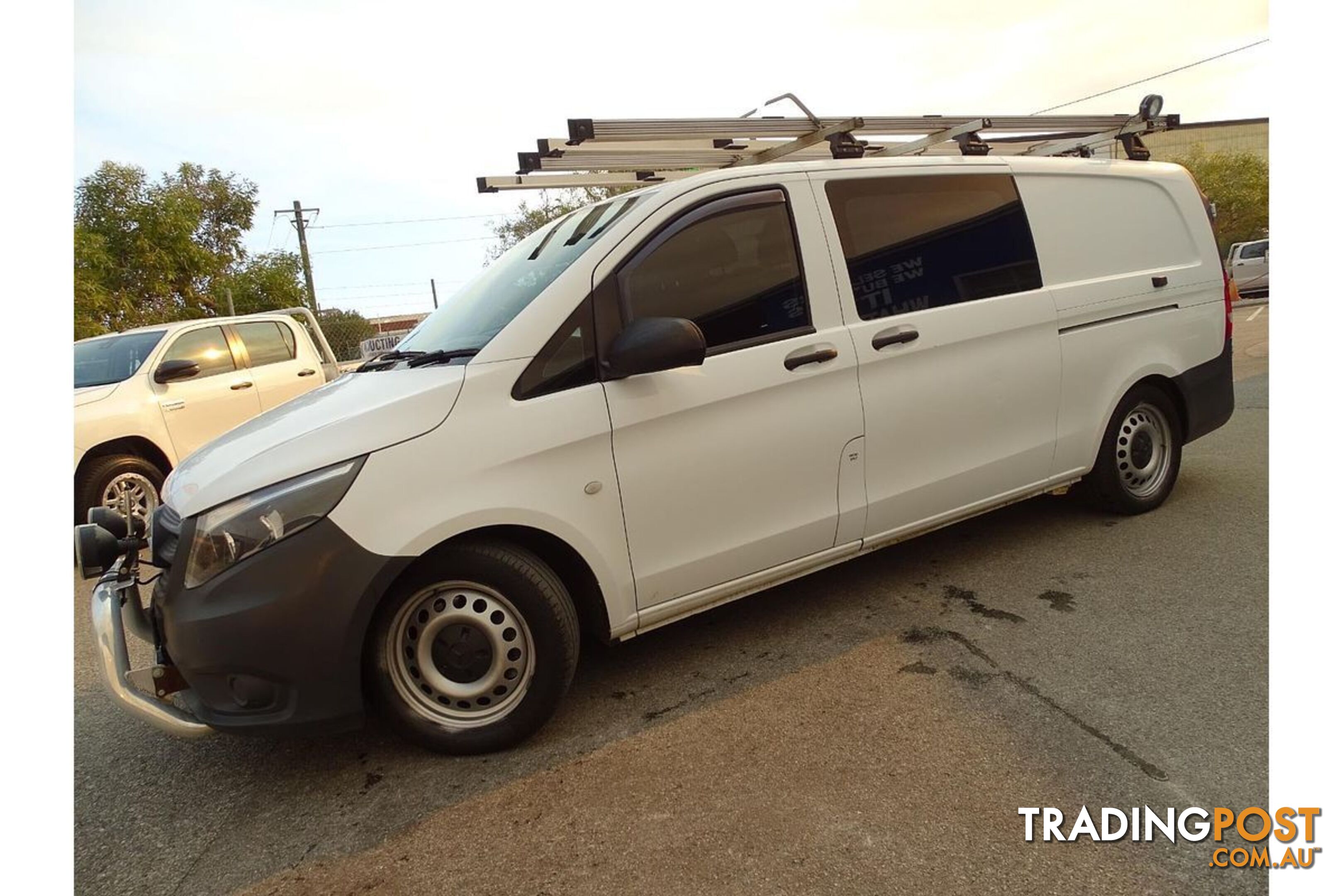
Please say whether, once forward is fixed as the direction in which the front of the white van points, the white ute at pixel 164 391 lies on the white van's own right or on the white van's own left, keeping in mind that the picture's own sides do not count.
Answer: on the white van's own right

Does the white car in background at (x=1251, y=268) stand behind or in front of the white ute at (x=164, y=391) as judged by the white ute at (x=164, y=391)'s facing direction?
behind

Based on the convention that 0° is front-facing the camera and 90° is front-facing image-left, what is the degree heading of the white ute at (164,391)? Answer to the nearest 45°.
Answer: approximately 45°

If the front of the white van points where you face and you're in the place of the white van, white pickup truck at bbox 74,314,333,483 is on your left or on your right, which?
on your right

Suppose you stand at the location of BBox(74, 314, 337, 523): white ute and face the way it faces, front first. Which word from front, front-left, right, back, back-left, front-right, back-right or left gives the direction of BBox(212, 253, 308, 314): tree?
back-right

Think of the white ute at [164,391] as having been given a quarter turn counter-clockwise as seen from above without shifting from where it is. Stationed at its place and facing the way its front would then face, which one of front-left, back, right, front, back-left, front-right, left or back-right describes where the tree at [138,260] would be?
back-left

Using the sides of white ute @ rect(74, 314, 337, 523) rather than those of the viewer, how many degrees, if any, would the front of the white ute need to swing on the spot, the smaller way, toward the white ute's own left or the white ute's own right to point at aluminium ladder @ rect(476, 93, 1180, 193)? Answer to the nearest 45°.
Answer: approximately 90° to the white ute's own left
